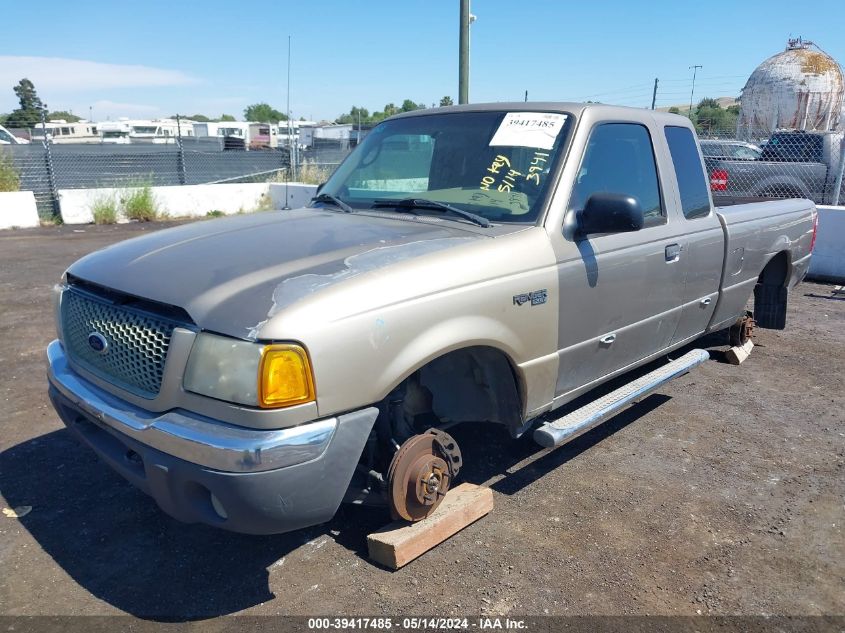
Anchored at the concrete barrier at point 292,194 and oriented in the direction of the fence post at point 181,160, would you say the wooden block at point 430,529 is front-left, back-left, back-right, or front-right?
back-left

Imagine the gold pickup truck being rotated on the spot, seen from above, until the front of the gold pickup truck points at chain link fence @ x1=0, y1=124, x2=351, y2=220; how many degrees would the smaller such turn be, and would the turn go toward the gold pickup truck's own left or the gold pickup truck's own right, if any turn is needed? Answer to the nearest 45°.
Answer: approximately 90° to the gold pickup truck's own right

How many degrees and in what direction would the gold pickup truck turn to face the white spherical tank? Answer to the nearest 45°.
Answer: approximately 180°

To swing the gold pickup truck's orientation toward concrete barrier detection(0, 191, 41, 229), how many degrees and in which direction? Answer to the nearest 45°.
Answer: approximately 90° to its right

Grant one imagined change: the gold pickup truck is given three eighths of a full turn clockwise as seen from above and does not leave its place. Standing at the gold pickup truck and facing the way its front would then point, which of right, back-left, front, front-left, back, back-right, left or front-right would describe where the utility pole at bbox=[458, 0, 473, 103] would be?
front

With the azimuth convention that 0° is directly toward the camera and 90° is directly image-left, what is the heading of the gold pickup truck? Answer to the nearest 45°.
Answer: approximately 45°

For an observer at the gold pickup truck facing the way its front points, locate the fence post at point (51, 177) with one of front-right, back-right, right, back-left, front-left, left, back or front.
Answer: right

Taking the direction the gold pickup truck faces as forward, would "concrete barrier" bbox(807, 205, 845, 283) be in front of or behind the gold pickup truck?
behind

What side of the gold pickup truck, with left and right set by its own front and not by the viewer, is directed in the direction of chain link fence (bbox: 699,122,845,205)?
back
